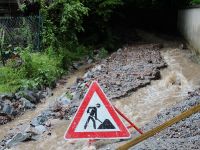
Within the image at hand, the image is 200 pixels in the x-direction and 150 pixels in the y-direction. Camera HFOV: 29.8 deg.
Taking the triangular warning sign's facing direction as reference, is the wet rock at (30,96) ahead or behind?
behind

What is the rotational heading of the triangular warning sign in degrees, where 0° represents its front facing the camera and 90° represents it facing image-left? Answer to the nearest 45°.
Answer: approximately 0°

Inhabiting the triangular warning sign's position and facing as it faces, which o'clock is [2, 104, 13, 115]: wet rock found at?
The wet rock is roughly at 5 o'clock from the triangular warning sign.

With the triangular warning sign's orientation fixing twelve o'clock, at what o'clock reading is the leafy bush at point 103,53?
The leafy bush is roughly at 6 o'clock from the triangular warning sign.

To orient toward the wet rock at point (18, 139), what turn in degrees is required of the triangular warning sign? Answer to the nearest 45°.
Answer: approximately 135° to its right

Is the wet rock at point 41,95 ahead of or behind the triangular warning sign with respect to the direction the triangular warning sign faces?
behind

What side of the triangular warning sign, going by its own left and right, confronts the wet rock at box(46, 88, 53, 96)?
back

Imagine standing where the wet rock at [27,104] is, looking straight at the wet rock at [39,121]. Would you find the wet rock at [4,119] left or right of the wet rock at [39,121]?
right
